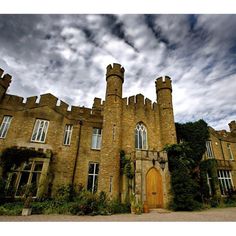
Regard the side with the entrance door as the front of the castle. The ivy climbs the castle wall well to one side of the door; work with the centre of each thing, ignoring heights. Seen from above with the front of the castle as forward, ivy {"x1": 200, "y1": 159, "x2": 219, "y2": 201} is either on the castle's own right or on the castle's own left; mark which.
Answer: on the castle's own left

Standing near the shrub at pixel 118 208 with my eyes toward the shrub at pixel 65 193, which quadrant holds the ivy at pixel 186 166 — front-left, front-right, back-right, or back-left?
back-right

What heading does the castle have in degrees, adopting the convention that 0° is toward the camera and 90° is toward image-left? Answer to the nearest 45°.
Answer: approximately 315°
